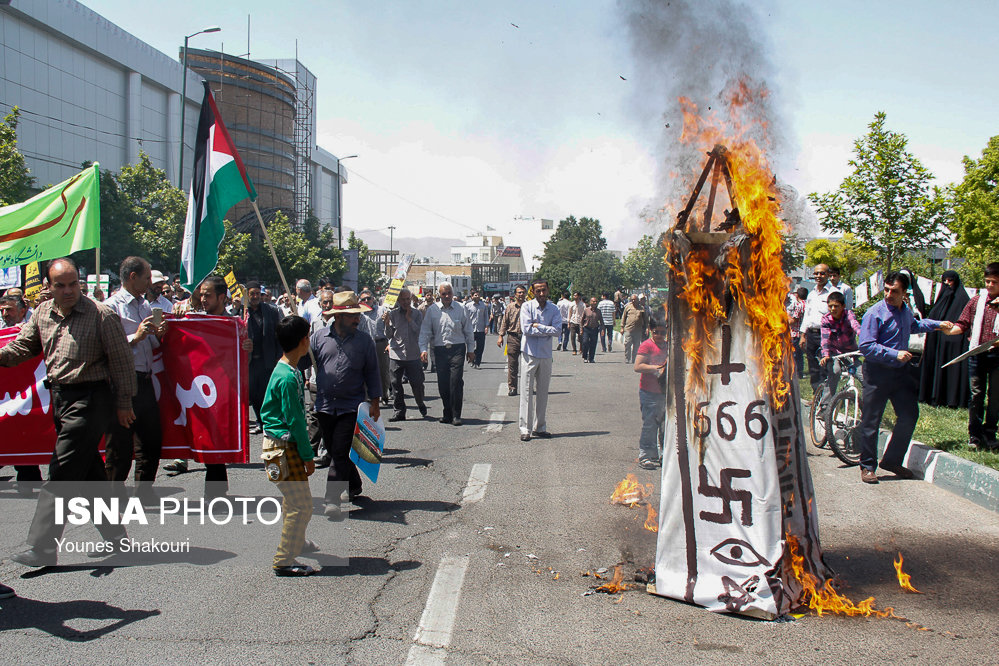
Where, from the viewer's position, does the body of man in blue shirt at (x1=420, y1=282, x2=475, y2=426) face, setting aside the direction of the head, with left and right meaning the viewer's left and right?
facing the viewer

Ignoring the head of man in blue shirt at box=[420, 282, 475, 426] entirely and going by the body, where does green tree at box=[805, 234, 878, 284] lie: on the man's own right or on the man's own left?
on the man's own left

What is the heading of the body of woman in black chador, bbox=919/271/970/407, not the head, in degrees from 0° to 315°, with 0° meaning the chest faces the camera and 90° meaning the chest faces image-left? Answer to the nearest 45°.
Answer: approximately 45°

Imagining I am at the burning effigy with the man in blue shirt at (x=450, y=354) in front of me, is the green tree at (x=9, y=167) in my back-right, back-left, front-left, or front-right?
front-left

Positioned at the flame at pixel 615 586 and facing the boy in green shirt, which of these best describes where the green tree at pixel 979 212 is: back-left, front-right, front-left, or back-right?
back-right

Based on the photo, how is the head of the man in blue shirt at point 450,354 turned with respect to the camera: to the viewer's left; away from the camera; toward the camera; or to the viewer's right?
toward the camera

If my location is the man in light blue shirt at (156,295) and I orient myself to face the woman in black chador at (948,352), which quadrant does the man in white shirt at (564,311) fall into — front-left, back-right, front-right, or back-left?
front-left

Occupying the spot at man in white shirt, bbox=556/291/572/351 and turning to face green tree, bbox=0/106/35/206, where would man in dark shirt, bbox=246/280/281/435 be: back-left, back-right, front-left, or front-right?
front-left

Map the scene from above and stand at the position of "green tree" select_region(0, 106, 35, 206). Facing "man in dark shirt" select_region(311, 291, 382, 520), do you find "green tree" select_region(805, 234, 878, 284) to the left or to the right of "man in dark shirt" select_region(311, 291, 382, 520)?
left

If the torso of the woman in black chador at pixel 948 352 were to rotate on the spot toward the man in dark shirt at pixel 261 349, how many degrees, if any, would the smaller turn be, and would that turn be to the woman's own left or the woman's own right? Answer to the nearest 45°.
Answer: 0° — they already face them

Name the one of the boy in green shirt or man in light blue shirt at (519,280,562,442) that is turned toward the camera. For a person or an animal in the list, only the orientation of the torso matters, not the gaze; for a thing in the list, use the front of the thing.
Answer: the man in light blue shirt

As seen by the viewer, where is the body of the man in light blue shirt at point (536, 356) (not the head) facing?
toward the camera

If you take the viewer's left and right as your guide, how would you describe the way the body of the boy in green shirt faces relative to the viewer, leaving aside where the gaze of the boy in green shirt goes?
facing to the right of the viewer
